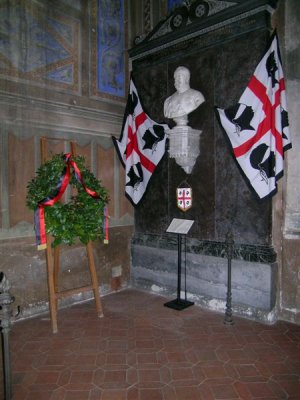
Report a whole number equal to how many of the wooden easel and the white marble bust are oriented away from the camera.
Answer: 0

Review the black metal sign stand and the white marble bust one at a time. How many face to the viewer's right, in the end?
0

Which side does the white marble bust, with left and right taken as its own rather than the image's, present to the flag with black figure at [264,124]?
left

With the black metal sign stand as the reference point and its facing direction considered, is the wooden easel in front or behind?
in front

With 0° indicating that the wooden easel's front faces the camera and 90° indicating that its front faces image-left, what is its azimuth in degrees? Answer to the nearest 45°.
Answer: approximately 315°

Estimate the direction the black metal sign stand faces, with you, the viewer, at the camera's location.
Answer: facing the viewer and to the left of the viewer

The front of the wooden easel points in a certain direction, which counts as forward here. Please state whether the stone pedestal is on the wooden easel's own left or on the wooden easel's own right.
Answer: on the wooden easel's own left
